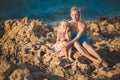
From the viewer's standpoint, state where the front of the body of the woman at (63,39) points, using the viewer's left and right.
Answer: facing the viewer and to the right of the viewer
